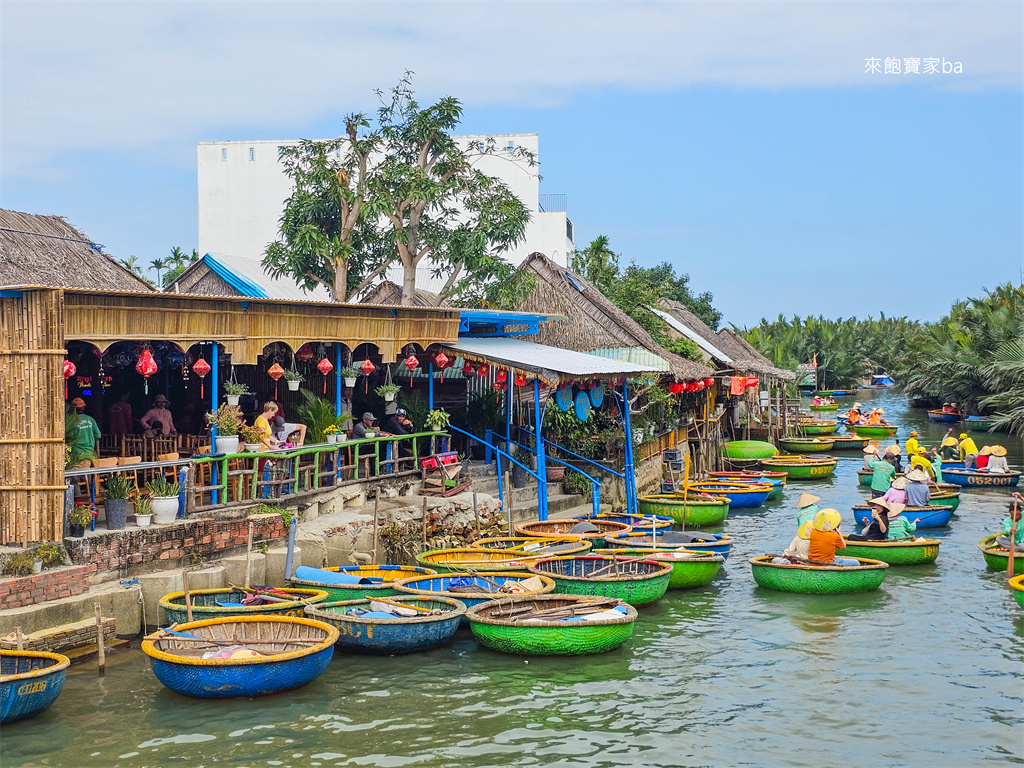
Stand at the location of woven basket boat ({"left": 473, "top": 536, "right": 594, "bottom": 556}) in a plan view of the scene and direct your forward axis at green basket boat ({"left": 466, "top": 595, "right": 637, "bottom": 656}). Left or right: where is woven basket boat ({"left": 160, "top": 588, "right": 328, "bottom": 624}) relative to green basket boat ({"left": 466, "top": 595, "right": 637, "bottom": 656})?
right

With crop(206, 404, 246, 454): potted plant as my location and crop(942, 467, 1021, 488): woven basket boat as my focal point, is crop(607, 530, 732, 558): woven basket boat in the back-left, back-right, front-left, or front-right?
front-right

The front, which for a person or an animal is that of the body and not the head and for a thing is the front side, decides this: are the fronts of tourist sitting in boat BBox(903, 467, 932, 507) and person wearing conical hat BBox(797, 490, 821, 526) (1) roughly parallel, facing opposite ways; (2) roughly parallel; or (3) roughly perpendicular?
roughly parallel

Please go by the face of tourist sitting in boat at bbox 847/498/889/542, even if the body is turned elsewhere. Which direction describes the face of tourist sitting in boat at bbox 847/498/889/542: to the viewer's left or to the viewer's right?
to the viewer's left

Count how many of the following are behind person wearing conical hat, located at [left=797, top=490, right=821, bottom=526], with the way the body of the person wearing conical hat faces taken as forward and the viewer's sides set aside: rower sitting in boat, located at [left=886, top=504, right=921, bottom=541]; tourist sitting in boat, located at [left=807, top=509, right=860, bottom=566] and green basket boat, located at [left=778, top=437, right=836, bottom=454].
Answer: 1

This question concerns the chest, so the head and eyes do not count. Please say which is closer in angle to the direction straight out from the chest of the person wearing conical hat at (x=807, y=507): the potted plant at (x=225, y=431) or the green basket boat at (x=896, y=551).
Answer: the green basket boat

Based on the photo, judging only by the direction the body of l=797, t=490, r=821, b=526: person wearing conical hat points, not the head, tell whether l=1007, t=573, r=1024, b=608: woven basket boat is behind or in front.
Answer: behind
